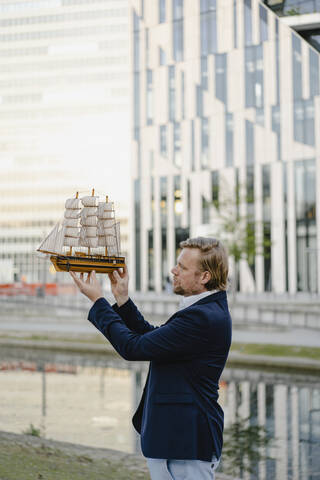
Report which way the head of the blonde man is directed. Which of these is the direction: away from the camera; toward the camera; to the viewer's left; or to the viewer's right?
to the viewer's left

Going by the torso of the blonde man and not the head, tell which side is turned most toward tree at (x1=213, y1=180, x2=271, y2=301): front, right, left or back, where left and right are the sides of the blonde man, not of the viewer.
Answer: right

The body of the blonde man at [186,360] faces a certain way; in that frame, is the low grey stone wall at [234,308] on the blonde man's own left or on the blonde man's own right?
on the blonde man's own right

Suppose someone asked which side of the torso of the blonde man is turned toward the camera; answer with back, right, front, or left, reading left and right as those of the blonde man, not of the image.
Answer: left
